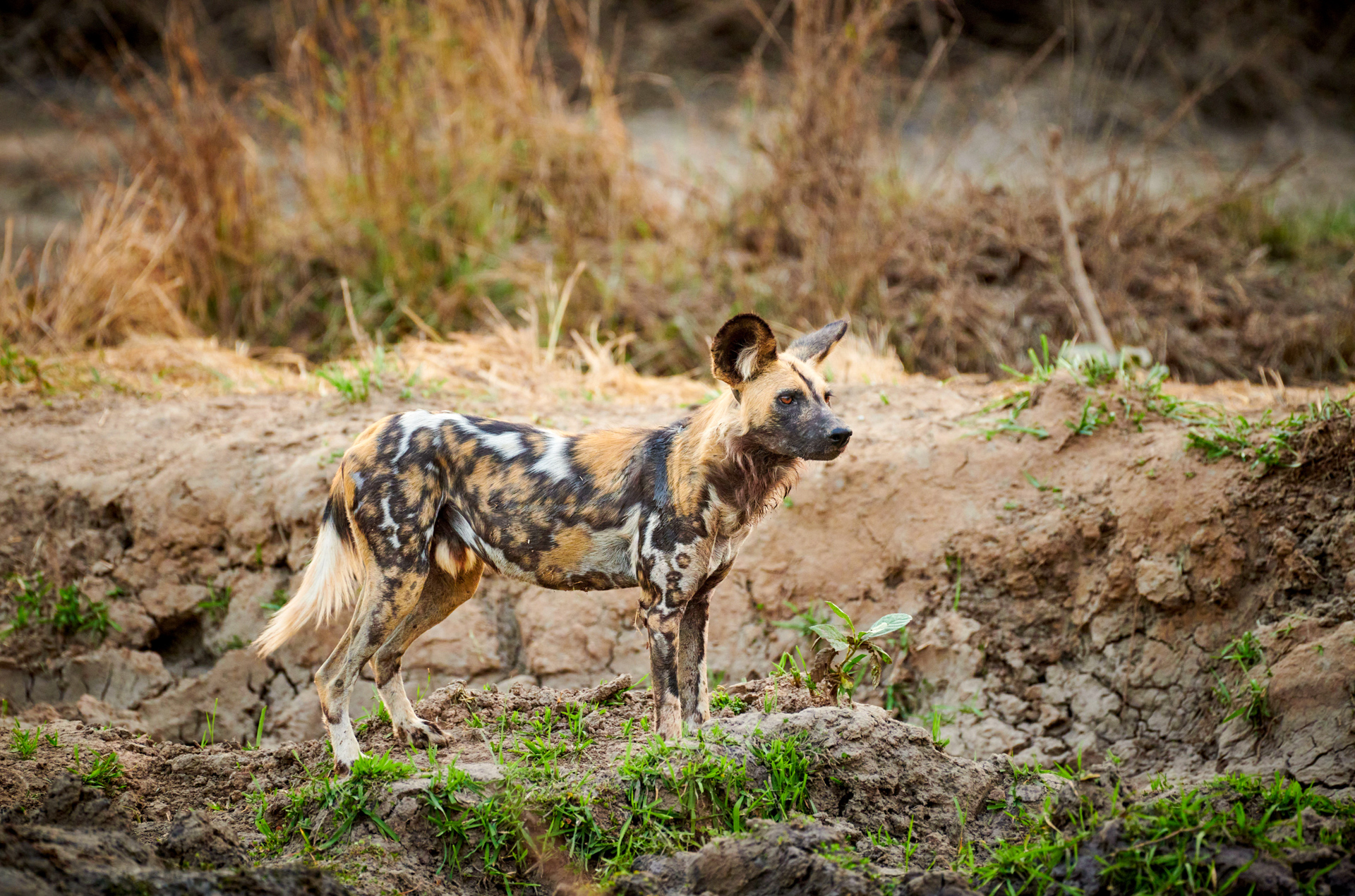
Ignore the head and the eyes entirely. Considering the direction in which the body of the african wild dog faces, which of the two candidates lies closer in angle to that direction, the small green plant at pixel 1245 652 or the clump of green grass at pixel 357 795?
the small green plant

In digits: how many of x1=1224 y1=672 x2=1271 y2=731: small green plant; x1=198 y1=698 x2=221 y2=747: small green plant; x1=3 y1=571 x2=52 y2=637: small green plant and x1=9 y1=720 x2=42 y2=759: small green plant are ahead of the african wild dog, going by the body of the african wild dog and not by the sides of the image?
1

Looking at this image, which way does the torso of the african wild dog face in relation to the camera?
to the viewer's right

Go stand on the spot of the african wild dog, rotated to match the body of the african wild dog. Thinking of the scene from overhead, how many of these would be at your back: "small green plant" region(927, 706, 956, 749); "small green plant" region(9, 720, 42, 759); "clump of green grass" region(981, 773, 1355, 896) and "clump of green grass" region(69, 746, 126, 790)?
2

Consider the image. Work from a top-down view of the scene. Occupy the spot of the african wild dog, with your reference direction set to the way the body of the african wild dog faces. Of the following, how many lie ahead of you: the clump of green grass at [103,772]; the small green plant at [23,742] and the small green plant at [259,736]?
0

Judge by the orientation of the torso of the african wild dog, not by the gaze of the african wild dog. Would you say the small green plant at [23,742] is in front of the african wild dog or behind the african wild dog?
behind

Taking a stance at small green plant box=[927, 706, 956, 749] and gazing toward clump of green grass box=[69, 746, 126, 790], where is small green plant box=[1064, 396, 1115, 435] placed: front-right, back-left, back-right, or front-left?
back-right

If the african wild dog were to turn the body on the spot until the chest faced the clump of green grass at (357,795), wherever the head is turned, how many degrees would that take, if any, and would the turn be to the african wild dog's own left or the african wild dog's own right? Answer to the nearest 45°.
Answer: approximately 135° to the african wild dog's own right

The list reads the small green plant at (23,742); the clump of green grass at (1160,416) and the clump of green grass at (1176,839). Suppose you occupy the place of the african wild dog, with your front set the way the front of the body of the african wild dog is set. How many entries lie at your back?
1

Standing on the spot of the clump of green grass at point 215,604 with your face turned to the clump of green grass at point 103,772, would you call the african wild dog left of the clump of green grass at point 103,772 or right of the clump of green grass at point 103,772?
left

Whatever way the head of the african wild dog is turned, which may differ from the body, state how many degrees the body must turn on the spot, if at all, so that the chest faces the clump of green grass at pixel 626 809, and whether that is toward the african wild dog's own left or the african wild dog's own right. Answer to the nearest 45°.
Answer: approximately 90° to the african wild dog's own right

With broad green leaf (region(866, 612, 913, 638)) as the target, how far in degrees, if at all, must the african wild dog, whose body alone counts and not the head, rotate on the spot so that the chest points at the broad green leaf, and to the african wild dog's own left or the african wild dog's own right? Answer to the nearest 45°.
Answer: approximately 45° to the african wild dog's own right

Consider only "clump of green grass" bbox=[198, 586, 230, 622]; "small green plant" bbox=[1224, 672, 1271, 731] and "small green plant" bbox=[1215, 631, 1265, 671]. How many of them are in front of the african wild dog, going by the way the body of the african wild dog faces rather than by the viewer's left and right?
2

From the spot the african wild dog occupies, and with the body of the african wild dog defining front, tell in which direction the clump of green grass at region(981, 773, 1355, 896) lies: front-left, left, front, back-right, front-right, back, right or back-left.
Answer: front-right
